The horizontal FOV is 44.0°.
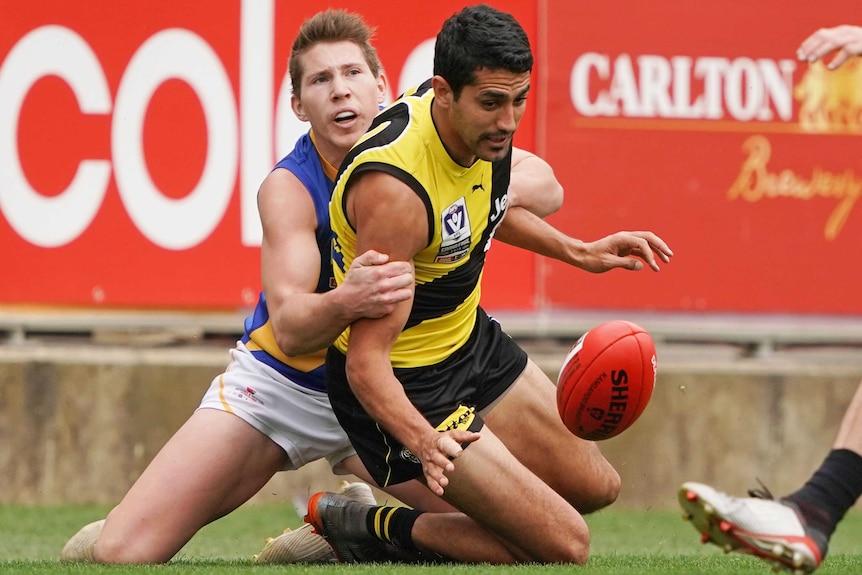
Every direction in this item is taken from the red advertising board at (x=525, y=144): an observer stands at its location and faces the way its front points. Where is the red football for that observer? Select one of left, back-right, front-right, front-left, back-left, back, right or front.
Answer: front

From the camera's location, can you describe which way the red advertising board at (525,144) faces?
facing the viewer

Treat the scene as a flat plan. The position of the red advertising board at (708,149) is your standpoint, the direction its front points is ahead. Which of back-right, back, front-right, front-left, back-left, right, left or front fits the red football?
front
